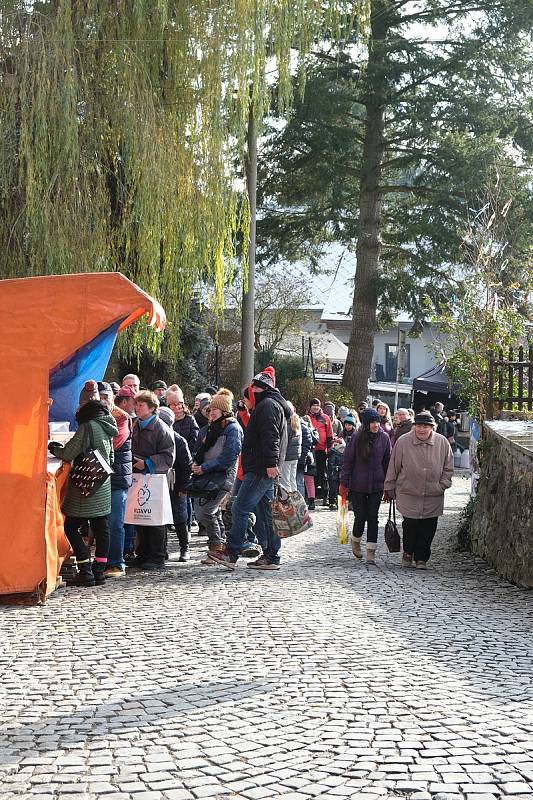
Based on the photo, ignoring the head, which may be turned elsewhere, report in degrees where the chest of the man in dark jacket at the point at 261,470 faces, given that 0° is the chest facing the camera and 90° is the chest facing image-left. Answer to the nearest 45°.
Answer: approximately 90°

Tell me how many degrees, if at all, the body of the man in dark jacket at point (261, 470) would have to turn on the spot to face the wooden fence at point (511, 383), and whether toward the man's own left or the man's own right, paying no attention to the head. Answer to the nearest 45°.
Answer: approximately 135° to the man's own right

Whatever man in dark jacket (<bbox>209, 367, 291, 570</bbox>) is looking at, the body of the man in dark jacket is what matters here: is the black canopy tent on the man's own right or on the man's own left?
on the man's own right

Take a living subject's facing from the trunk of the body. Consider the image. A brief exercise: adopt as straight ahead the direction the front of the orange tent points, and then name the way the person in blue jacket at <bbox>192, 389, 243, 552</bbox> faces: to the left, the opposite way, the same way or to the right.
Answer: the opposite way

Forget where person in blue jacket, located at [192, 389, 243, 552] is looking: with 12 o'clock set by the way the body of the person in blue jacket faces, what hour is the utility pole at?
The utility pole is roughly at 3 o'clock from the person in blue jacket.

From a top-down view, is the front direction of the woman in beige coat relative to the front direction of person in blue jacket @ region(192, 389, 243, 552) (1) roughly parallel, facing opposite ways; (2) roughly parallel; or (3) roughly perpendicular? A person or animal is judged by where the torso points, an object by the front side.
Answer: roughly perpendicular

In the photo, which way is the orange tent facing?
to the viewer's right

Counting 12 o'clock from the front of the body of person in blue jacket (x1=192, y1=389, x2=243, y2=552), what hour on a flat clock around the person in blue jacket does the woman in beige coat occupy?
The woman in beige coat is roughly at 6 o'clock from the person in blue jacket.

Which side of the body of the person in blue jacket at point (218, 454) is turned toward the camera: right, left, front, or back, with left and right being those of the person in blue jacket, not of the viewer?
left
